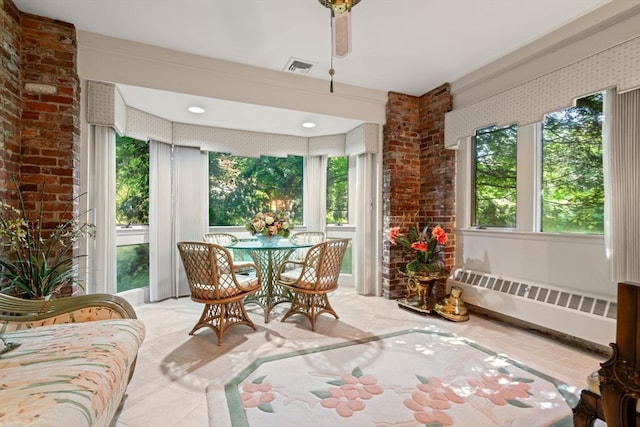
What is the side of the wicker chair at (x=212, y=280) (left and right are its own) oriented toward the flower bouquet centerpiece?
front

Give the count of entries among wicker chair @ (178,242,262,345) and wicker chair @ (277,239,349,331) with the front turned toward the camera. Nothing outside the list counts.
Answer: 0

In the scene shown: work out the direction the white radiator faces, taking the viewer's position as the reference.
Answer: facing the viewer and to the left of the viewer

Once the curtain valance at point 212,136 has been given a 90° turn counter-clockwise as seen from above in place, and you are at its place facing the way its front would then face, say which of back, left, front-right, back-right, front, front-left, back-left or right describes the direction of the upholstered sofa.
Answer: right

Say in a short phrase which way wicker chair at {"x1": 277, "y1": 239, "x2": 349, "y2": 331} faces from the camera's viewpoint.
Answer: facing away from the viewer and to the left of the viewer

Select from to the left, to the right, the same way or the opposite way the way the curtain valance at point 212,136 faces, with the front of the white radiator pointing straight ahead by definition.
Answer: to the left

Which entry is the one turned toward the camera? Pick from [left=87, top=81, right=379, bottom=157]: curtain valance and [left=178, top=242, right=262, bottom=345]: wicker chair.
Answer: the curtain valance

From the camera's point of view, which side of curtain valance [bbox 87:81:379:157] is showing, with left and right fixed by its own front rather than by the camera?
front

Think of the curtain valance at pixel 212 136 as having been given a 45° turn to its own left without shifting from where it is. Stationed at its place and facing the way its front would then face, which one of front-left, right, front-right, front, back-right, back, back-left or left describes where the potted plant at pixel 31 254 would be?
right

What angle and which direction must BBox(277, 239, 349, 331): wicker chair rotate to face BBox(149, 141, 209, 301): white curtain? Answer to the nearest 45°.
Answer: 0° — it already faces it
